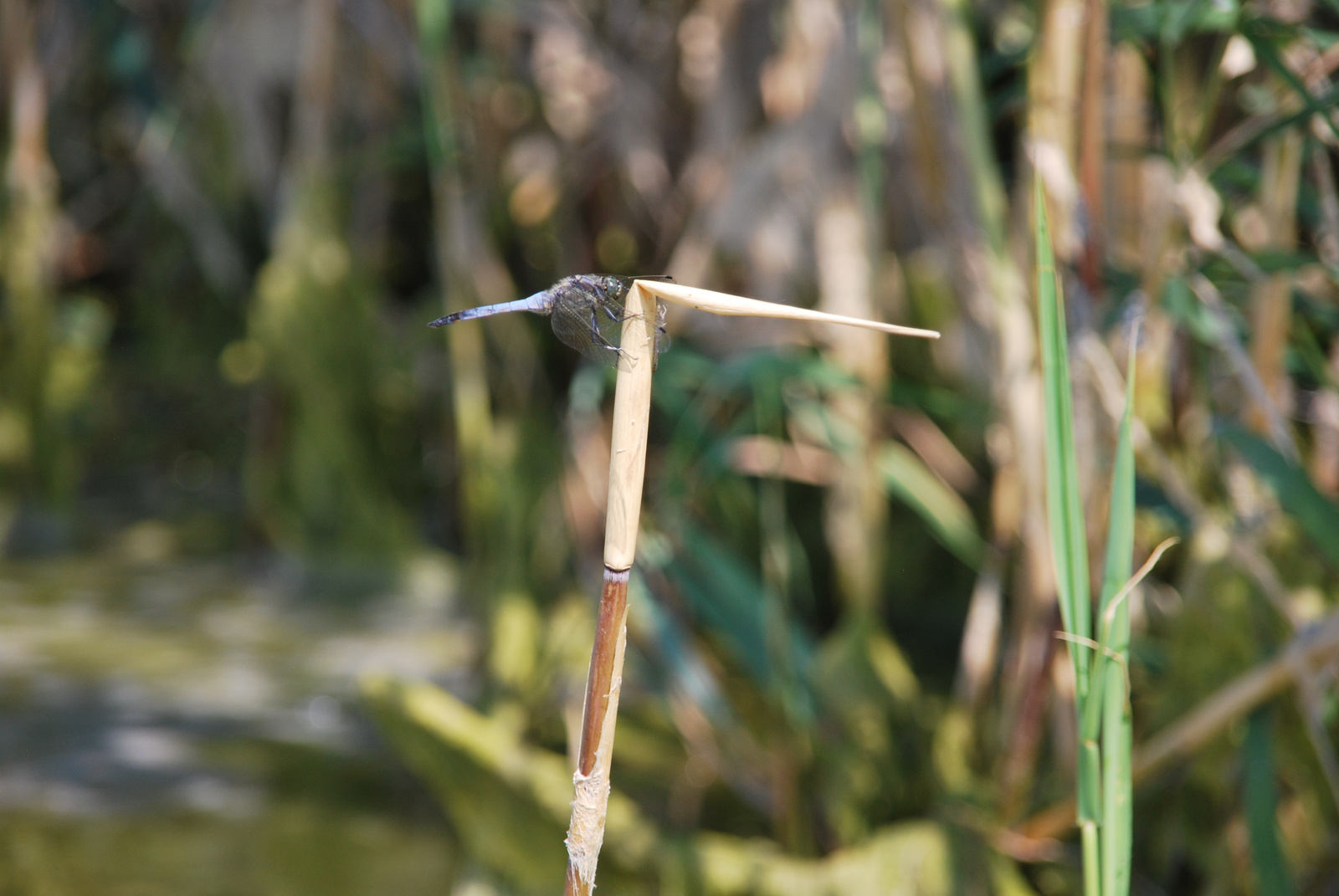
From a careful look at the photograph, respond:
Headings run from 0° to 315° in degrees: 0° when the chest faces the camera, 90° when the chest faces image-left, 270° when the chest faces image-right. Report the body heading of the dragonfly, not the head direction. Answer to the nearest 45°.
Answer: approximately 270°
